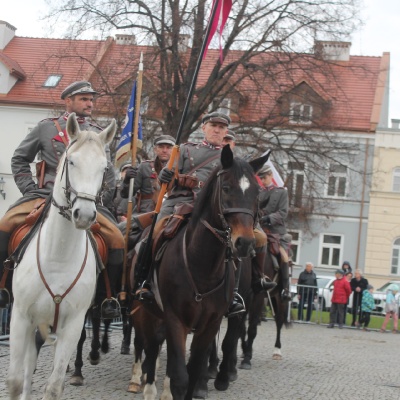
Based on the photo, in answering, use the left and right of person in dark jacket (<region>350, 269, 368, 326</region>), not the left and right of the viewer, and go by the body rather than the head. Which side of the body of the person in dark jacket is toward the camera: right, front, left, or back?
front

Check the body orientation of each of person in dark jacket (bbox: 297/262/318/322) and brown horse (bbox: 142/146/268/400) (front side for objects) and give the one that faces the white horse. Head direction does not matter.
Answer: the person in dark jacket

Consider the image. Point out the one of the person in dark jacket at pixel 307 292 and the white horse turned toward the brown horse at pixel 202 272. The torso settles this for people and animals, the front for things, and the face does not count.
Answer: the person in dark jacket

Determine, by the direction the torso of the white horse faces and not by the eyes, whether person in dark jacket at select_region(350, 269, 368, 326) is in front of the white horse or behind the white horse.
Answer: behind

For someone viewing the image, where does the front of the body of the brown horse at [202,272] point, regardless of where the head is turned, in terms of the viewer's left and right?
facing the viewer and to the right of the viewer

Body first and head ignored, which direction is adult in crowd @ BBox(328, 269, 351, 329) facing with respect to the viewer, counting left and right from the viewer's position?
facing the viewer and to the left of the viewer
